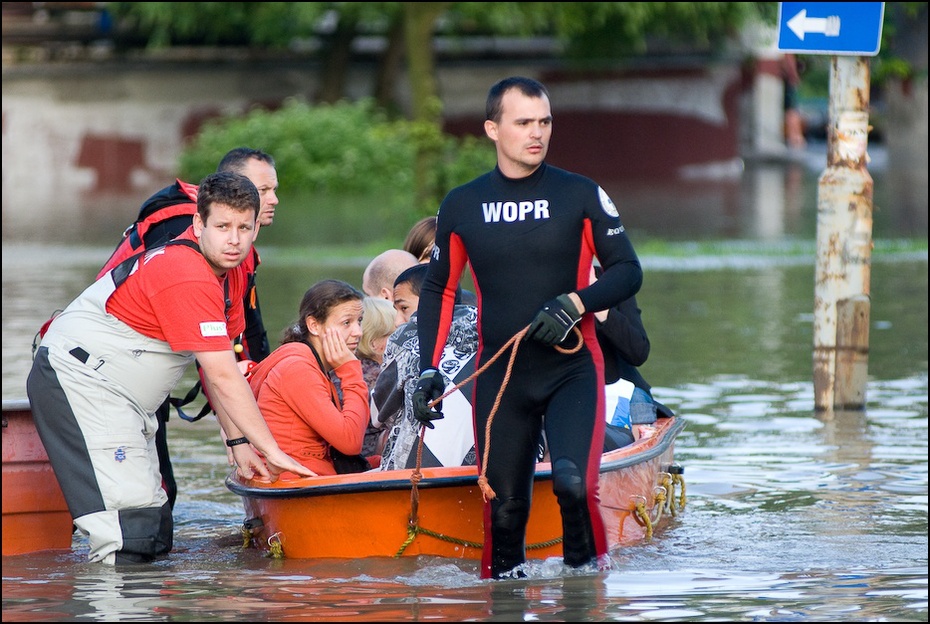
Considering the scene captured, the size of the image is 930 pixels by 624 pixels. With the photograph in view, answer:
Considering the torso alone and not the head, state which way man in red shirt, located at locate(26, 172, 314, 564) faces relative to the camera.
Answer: to the viewer's right

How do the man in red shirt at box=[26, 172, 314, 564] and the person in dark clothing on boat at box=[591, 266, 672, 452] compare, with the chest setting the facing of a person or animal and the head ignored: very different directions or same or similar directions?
very different directions

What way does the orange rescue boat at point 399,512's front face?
to the viewer's right

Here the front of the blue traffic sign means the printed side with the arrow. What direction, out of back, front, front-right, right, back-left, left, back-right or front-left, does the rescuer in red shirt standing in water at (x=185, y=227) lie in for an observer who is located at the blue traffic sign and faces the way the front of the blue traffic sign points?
front-right

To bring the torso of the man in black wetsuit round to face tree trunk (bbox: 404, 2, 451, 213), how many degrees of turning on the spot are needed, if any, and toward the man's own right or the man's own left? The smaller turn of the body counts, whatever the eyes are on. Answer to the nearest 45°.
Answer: approximately 180°

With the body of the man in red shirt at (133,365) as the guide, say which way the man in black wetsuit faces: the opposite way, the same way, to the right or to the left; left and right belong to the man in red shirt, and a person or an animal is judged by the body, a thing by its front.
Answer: to the right

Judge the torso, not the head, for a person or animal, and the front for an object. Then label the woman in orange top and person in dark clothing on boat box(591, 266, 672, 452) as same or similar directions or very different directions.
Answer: very different directions

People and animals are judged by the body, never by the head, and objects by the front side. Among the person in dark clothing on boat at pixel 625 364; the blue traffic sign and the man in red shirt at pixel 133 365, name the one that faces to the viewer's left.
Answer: the person in dark clothing on boat

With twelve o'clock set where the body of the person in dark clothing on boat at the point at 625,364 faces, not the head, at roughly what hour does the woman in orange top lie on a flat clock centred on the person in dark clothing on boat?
The woman in orange top is roughly at 11 o'clock from the person in dark clothing on boat.

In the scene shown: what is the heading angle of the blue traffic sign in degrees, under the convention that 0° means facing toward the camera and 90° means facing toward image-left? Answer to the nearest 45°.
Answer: approximately 0°

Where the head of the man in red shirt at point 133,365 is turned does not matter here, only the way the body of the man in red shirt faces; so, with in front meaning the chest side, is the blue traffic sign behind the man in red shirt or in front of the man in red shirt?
in front
